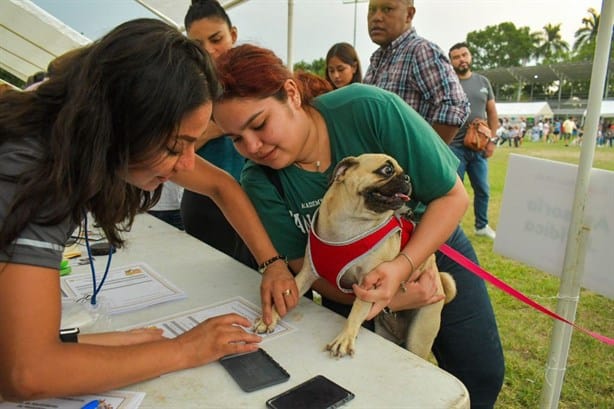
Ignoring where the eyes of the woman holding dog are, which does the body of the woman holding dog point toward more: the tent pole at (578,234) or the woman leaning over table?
the woman leaning over table

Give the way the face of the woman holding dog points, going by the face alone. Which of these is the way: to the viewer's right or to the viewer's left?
to the viewer's left

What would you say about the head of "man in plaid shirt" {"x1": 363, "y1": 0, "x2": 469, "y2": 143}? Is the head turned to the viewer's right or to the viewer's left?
to the viewer's left

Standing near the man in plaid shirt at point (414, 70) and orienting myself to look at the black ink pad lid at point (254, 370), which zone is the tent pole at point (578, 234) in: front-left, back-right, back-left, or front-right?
front-left

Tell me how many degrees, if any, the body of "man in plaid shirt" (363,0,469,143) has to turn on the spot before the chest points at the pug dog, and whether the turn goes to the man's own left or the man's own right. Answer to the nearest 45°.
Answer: approximately 45° to the man's own left

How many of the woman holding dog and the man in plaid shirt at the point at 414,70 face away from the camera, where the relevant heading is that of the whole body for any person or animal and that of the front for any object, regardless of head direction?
0

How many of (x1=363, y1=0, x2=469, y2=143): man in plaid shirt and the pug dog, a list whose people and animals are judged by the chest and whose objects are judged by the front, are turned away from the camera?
0

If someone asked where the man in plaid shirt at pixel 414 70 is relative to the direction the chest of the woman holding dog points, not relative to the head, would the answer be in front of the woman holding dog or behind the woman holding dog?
behind

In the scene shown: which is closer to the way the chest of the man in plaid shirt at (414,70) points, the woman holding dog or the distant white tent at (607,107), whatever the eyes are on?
the woman holding dog

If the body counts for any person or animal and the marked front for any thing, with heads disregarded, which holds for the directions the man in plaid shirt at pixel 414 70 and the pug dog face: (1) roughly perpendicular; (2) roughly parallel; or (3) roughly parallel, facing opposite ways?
roughly parallel

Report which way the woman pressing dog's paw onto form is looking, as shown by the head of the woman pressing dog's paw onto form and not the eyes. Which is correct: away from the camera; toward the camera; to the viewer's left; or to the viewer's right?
to the viewer's right

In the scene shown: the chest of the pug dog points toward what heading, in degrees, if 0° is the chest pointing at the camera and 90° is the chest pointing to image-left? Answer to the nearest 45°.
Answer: approximately 45°

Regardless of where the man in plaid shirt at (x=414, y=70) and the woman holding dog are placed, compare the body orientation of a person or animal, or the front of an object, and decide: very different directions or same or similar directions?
same or similar directions
